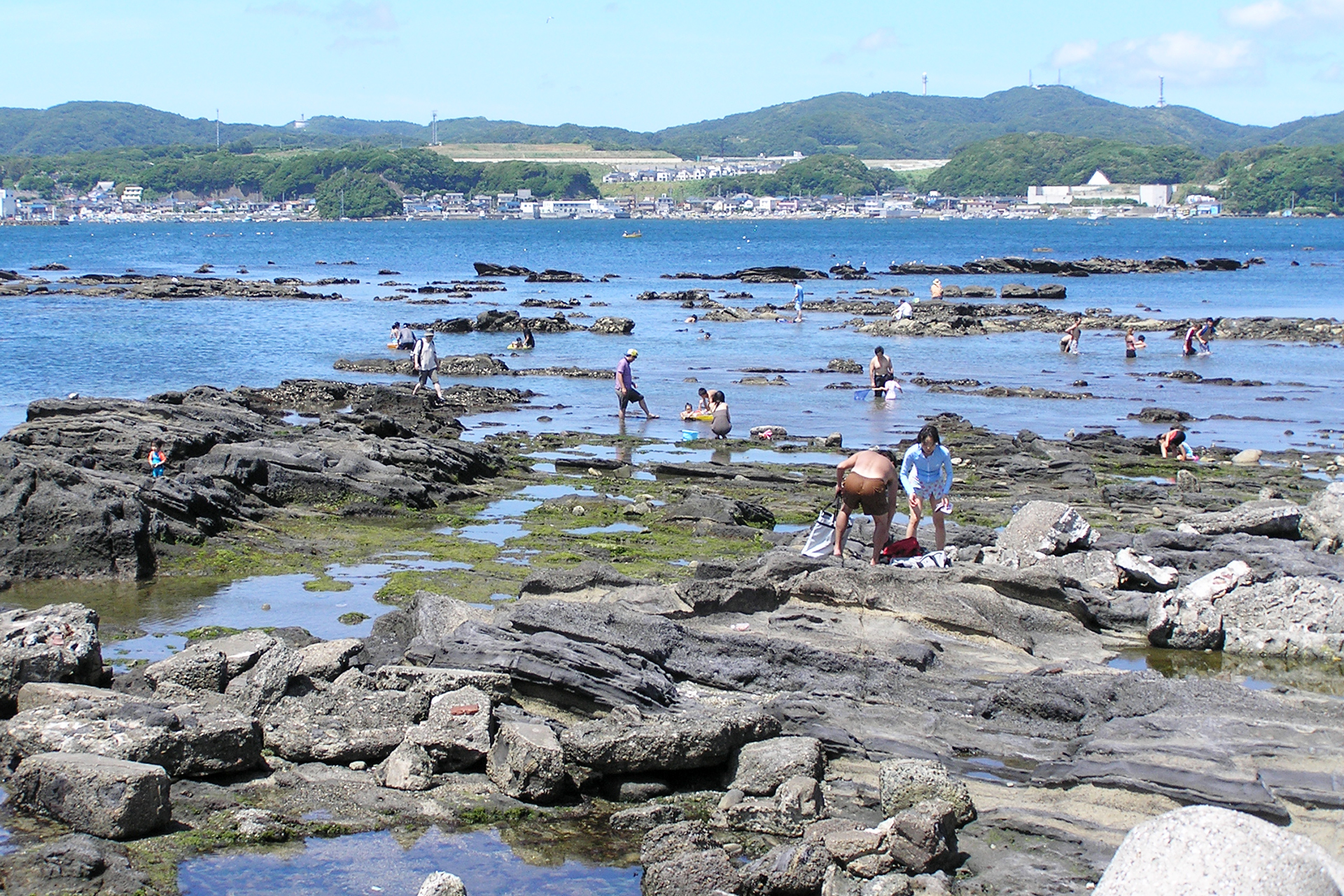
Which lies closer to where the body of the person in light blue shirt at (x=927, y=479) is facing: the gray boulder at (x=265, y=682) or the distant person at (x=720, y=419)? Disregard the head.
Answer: the gray boulder

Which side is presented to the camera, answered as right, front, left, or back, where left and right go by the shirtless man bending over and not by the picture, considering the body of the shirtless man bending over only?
back

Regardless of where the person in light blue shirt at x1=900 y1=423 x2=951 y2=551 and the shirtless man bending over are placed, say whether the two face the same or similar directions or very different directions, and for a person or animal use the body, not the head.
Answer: very different directions

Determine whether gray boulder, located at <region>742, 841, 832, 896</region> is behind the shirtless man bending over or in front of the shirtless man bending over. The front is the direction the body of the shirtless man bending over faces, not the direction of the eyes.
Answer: behind

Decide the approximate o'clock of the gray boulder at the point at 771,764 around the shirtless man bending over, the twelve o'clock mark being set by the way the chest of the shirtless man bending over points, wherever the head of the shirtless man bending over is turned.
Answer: The gray boulder is roughly at 6 o'clock from the shirtless man bending over.

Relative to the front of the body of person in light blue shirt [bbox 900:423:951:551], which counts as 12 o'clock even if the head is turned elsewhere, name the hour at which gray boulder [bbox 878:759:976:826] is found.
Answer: The gray boulder is roughly at 12 o'clock from the person in light blue shirt.

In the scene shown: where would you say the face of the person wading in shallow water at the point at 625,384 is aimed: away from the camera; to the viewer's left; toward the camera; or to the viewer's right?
to the viewer's right

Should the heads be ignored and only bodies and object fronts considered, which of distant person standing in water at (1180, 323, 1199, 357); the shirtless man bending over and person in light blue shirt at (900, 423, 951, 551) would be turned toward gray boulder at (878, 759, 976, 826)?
the person in light blue shirt
